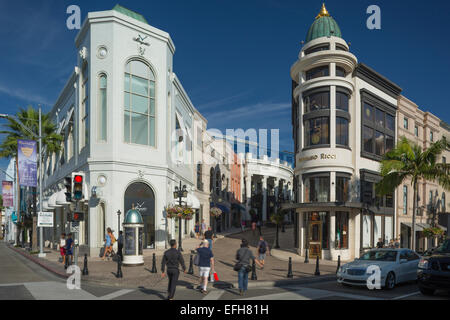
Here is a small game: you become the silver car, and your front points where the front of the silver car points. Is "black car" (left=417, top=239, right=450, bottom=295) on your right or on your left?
on your left

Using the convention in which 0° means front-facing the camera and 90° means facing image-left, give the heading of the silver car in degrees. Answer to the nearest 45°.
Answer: approximately 45°

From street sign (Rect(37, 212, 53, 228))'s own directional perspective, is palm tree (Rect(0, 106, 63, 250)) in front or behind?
behind

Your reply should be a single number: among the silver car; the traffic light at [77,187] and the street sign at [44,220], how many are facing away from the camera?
0

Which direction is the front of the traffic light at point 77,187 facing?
toward the camera

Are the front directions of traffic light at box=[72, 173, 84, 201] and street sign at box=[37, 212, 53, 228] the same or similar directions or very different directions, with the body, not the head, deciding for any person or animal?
same or similar directions

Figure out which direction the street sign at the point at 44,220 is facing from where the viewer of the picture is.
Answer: facing the viewer
